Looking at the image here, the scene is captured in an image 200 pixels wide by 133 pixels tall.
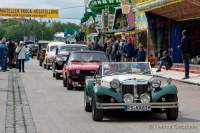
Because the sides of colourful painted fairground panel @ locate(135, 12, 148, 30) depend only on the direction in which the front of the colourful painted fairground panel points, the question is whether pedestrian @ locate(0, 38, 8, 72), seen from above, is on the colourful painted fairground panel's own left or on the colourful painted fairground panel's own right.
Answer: on the colourful painted fairground panel's own right

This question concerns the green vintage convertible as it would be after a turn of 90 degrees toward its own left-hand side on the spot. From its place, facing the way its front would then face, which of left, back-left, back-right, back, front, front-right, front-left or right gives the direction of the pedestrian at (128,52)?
left

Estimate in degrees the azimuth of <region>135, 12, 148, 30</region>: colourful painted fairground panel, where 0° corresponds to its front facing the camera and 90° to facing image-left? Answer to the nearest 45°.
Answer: approximately 0°

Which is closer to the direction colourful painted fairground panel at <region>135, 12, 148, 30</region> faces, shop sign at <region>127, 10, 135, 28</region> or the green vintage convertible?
the green vintage convertible

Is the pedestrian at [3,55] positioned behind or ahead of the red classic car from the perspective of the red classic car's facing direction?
behind
